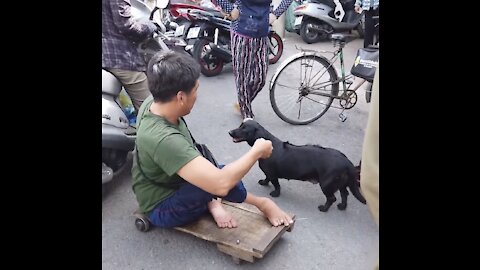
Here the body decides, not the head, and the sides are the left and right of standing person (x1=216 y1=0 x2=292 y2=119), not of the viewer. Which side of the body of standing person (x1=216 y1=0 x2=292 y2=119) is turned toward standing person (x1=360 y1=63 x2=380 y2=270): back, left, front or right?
front

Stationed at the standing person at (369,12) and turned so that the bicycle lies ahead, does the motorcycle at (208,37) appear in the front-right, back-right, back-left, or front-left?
front-right

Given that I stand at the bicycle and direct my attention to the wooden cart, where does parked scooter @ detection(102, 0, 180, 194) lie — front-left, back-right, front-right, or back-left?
front-right

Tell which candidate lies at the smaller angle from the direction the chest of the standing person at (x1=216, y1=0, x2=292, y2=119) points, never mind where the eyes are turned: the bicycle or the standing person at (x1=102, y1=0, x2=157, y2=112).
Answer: the bicycle

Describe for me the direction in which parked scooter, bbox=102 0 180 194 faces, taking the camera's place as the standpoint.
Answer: facing away from the viewer and to the right of the viewer

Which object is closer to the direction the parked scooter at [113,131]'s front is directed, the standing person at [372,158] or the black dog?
the black dog

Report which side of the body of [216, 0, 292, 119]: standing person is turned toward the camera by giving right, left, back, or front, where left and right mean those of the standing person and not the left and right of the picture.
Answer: back

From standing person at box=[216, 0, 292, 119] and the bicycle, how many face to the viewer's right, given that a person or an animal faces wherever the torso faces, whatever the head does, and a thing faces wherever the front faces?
1

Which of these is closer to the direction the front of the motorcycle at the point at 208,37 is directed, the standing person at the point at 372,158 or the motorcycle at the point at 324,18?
the motorcycle

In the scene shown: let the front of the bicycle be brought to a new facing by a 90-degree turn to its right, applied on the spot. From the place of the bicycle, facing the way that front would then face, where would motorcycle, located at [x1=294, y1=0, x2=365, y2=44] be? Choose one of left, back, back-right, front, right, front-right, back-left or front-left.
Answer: back

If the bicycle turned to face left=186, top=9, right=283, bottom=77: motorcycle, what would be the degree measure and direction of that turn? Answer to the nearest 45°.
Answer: approximately 135° to its left
